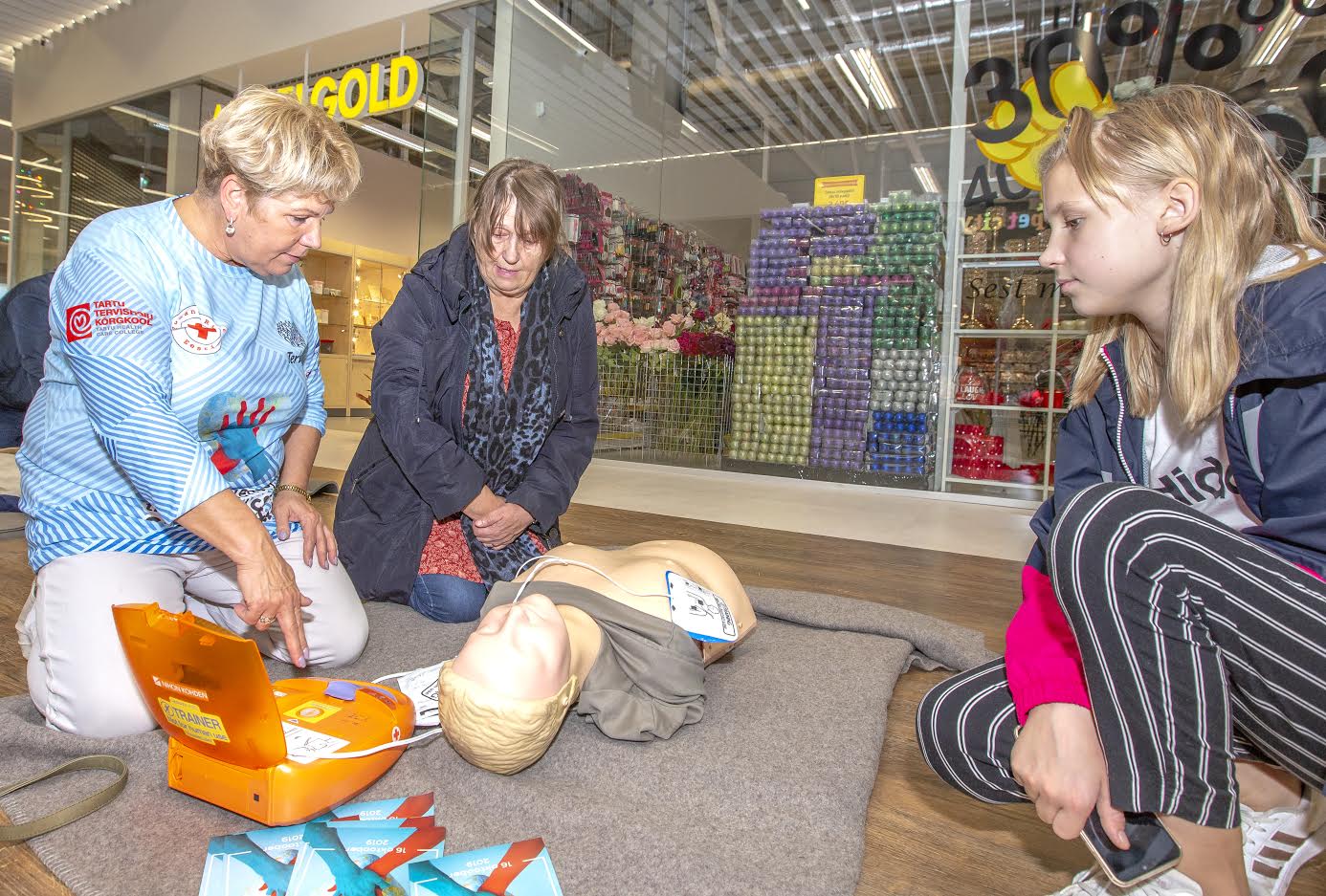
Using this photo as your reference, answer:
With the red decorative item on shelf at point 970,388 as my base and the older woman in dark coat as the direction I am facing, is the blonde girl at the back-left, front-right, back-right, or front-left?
front-left

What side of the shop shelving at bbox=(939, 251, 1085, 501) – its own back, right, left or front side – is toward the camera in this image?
front

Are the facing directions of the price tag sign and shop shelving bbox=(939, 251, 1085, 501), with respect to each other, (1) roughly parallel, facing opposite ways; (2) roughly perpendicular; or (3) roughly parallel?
roughly parallel

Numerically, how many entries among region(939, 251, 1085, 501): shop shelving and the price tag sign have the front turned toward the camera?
2

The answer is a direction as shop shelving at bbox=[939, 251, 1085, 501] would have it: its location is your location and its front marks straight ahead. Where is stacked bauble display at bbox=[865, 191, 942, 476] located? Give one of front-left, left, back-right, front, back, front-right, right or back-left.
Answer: right

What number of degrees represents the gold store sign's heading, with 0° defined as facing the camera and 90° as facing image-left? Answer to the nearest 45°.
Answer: approximately 45°

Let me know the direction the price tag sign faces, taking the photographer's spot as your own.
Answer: facing the viewer

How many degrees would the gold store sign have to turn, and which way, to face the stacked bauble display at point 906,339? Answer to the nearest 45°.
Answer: approximately 90° to its left

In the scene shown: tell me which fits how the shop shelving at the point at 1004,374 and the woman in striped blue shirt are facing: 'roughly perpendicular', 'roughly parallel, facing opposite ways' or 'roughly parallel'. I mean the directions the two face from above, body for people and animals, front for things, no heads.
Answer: roughly perpendicular

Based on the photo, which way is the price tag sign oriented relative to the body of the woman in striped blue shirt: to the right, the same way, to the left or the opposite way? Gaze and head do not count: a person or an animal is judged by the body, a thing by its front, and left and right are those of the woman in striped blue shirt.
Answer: to the right

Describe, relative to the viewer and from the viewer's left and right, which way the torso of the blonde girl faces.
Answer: facing the viewer and to the left of the viewer

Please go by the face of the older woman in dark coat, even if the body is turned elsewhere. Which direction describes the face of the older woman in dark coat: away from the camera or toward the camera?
toward the camera

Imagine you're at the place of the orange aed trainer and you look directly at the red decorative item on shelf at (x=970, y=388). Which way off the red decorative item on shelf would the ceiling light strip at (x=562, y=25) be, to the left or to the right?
left

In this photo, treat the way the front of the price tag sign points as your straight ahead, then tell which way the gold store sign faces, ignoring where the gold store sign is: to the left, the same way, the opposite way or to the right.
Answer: the same way

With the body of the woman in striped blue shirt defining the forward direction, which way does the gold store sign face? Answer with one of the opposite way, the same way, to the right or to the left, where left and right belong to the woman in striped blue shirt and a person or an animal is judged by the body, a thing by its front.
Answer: to the right

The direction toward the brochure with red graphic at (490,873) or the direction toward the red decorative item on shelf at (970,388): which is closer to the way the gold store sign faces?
the brochure with red graphic
